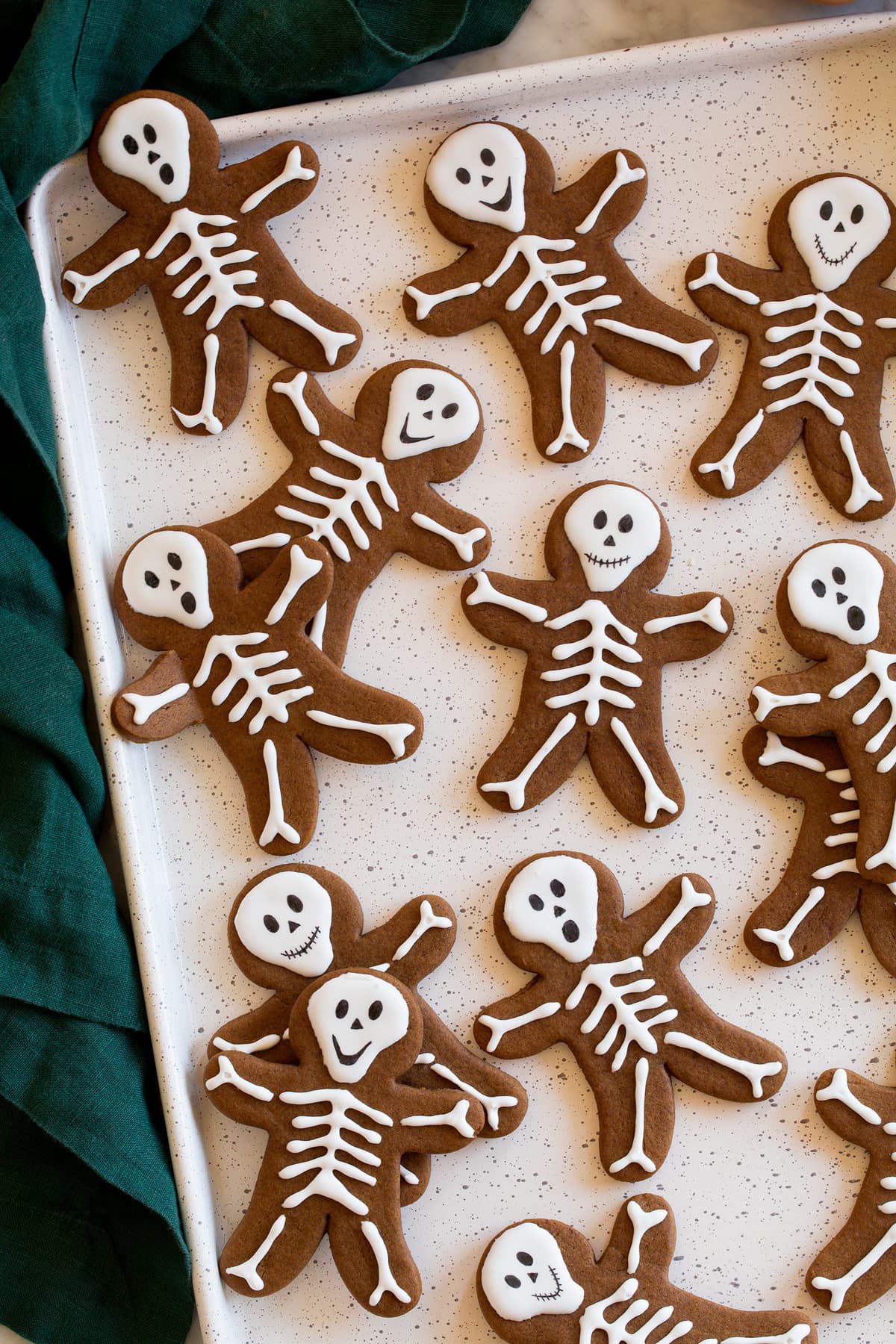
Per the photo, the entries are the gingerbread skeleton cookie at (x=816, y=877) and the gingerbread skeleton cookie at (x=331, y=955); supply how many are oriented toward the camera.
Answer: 2

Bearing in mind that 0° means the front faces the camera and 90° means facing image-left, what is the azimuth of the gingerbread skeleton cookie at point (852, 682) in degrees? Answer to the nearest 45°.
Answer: approximately 0°
